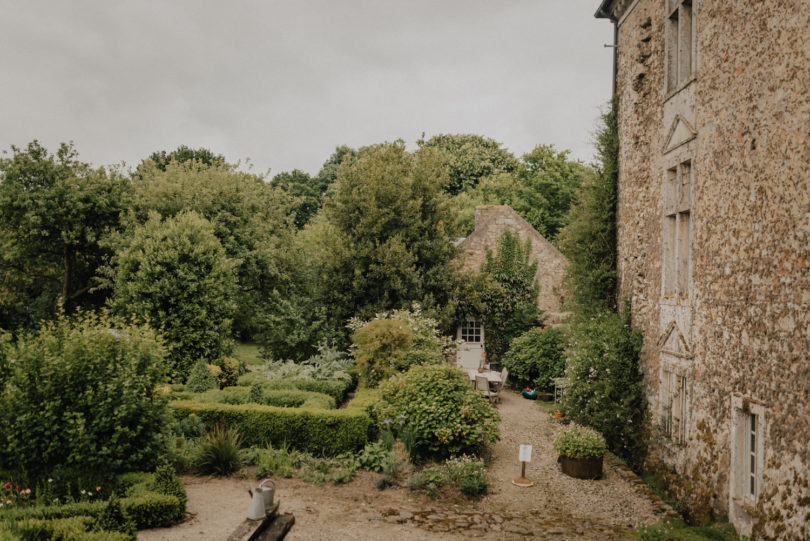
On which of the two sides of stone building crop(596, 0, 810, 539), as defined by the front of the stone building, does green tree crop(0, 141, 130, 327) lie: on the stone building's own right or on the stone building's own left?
on the stone building's own right

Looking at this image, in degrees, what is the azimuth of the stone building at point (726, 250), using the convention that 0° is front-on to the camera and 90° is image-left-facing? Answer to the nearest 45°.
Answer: approximately 45°

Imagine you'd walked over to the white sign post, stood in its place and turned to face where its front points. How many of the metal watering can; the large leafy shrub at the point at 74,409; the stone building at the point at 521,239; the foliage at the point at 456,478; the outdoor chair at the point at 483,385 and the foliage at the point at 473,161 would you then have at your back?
3

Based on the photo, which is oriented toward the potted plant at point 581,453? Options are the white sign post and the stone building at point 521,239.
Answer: the stone building

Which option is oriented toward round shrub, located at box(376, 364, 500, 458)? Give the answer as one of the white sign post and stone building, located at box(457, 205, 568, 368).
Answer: the stone building

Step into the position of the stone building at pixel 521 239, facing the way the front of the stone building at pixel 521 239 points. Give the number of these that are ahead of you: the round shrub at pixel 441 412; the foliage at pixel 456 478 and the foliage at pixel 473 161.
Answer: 2

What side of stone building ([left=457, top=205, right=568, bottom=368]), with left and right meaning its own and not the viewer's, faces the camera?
front

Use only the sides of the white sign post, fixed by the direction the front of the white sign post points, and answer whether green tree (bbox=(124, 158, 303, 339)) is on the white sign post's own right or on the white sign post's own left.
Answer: on the white sign post's own right

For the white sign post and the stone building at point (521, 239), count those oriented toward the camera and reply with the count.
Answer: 2

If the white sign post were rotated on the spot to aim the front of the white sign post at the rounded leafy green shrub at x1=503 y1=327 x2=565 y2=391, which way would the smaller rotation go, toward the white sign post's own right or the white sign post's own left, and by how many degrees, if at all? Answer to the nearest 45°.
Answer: approximately 180°

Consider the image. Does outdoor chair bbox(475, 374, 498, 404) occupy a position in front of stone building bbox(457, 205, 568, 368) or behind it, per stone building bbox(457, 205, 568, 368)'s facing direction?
in front

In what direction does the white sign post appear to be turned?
toward the camera

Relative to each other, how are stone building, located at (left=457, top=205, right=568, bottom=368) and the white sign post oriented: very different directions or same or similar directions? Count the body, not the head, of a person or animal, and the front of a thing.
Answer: same or similar directions

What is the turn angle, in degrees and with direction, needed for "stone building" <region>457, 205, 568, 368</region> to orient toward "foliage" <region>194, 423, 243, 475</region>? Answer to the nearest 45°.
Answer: approximately 45° to its right
